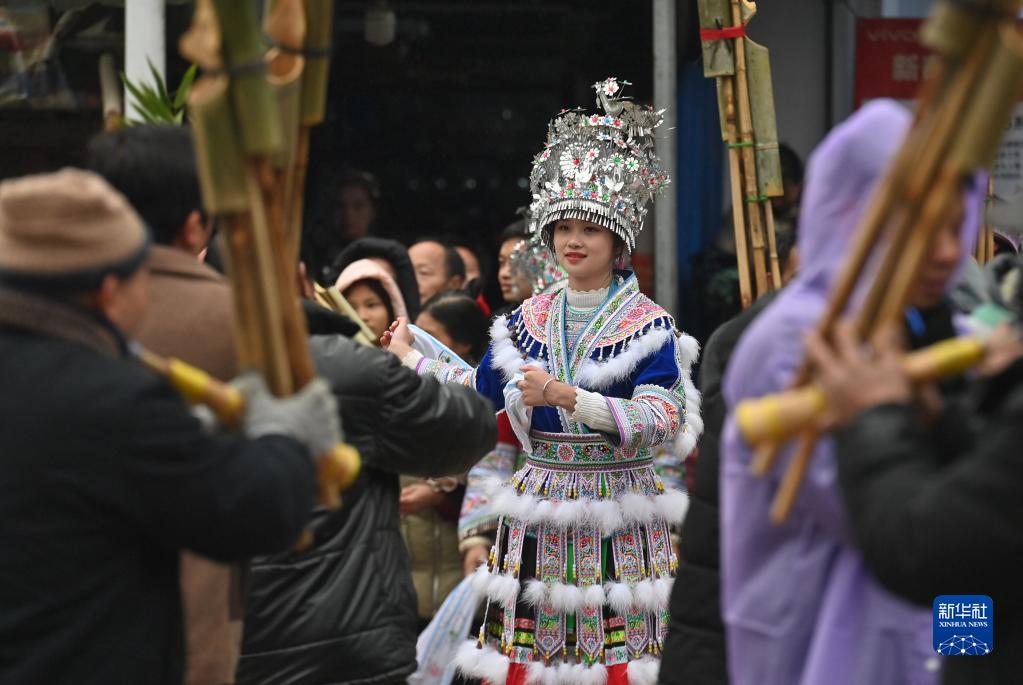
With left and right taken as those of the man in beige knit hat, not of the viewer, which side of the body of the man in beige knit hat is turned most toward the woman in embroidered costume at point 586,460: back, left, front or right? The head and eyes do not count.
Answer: front

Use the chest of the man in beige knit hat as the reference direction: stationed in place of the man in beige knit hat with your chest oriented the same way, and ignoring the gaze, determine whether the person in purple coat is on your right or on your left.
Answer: on your right

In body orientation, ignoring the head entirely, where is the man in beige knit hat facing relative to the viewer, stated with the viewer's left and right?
facing away from the viewer and to the right of the viewer

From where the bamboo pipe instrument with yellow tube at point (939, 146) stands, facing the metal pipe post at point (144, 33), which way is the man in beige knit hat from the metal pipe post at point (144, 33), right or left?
left

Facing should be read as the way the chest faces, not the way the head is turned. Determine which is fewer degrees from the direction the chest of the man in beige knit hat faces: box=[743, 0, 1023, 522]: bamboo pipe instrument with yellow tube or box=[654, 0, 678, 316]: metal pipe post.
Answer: the metal pipe post

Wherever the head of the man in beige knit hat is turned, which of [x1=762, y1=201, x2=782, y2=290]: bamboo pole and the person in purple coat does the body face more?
the bamboo pole

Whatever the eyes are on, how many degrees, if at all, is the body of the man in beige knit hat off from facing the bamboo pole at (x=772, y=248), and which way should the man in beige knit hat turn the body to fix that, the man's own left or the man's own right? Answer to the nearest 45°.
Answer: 0° — they already face it

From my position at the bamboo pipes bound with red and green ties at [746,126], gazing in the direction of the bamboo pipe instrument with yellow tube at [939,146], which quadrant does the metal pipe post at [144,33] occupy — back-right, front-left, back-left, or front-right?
back-right

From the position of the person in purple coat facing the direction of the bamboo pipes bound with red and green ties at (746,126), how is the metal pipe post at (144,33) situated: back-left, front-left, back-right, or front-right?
front-left

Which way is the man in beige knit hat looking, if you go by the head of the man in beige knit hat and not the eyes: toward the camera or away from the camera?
away from the camera

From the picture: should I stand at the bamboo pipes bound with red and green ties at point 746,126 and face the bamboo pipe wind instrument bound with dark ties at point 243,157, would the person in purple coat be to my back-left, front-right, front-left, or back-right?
front-left

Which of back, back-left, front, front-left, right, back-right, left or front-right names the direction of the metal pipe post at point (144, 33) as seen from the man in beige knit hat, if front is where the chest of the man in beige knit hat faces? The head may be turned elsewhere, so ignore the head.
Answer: front-left

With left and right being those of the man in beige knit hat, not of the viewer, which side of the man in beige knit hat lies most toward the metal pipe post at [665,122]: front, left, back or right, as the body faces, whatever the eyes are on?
front
